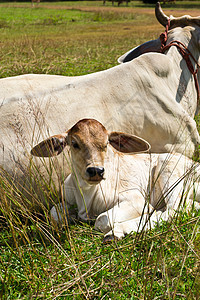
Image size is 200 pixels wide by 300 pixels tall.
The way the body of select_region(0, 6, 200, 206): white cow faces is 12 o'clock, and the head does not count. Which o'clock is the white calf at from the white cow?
The white calf is roughly at 3 o'clock from the white cow.

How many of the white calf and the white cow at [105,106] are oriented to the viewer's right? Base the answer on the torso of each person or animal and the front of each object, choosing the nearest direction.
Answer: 1

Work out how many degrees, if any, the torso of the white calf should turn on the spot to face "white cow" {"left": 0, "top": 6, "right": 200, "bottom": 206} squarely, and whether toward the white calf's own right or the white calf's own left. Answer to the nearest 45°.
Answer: approximately 135° to the white calf's own right

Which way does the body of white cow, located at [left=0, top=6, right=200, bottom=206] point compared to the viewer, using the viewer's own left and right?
facing to the right of the viewer

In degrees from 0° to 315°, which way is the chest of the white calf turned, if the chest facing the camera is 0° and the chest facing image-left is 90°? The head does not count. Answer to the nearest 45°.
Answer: approximately 45°
